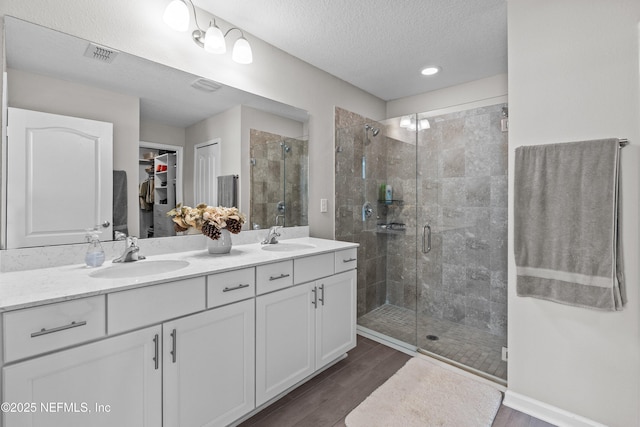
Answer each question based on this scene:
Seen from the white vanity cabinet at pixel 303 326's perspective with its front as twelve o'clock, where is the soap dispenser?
The soap dispenser is roughly at 4 o'clock from the white vanity cabinet.

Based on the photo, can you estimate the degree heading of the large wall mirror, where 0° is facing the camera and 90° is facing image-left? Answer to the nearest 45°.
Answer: approximately 315°

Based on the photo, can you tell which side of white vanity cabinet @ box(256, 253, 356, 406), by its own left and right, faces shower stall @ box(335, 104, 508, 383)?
left

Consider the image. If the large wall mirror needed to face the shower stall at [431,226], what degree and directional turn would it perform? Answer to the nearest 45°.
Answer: approximately 45° to its left

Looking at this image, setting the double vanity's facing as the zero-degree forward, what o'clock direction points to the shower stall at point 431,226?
The shower stall is roughly at 10 o'clock from the double vanity.

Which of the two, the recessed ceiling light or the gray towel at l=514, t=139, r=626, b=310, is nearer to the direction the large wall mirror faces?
the gray towel

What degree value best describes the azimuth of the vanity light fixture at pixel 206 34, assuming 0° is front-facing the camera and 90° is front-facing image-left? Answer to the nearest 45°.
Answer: approximately 315°

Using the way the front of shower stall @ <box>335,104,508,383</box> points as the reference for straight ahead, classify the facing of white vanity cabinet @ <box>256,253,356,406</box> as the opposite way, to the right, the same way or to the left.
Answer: to the left
